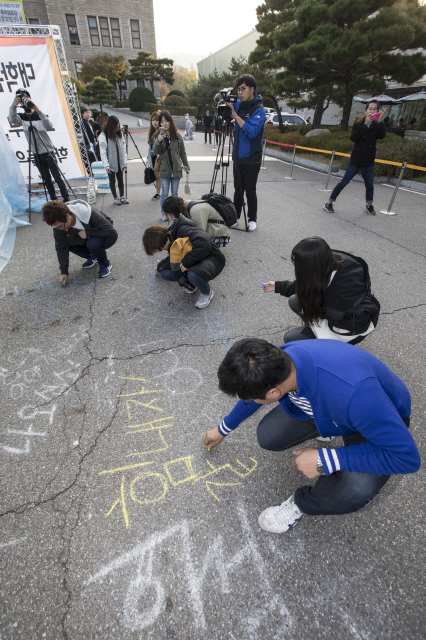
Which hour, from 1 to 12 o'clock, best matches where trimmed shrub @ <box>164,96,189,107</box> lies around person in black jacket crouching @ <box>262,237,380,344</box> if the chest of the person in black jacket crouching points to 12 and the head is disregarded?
The trimmed shrub is roughly at 2 o'clock from the person in black jacket crouching.

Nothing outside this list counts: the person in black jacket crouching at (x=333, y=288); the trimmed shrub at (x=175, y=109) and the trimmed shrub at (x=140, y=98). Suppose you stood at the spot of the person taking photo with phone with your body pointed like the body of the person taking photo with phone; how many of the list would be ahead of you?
1

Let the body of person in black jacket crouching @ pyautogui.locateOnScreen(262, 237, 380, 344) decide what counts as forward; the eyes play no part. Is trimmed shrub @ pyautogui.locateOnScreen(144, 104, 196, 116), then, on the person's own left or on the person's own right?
on the person's own right

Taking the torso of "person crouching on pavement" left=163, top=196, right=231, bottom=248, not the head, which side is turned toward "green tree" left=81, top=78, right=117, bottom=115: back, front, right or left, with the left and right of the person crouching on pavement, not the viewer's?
right

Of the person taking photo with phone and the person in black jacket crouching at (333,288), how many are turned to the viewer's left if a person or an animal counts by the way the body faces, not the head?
1

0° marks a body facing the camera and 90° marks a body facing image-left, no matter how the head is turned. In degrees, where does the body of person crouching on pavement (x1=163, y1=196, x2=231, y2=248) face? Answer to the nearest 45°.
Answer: approximately 90°

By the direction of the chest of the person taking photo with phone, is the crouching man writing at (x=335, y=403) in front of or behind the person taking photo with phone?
in front

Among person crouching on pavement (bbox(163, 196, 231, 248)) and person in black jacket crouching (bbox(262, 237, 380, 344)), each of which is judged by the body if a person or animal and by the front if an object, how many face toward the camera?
0

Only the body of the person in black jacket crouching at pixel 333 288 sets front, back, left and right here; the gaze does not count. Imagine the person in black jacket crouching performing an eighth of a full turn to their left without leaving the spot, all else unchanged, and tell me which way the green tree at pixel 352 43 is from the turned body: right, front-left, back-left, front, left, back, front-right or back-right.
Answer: back-right

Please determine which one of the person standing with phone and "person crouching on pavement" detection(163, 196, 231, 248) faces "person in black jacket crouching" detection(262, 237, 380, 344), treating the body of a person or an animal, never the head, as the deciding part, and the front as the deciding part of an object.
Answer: the person standing with phone

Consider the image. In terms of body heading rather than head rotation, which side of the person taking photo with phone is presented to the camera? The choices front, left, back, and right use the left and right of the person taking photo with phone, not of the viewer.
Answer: front

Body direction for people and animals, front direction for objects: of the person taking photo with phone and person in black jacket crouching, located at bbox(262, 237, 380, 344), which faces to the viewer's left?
the person in black jacket crouching

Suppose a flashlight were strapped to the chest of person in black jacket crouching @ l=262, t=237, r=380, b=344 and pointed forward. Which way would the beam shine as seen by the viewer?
to the viewer's left

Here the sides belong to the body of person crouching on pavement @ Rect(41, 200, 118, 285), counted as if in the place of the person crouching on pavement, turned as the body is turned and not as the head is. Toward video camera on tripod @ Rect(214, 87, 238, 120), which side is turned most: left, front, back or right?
back

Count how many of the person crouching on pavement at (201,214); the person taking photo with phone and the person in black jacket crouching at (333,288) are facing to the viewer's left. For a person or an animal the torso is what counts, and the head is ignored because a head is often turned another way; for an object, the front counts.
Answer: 2

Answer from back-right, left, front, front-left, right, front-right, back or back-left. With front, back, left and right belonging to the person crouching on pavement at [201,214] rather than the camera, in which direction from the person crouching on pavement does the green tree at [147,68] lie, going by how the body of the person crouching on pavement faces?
right
